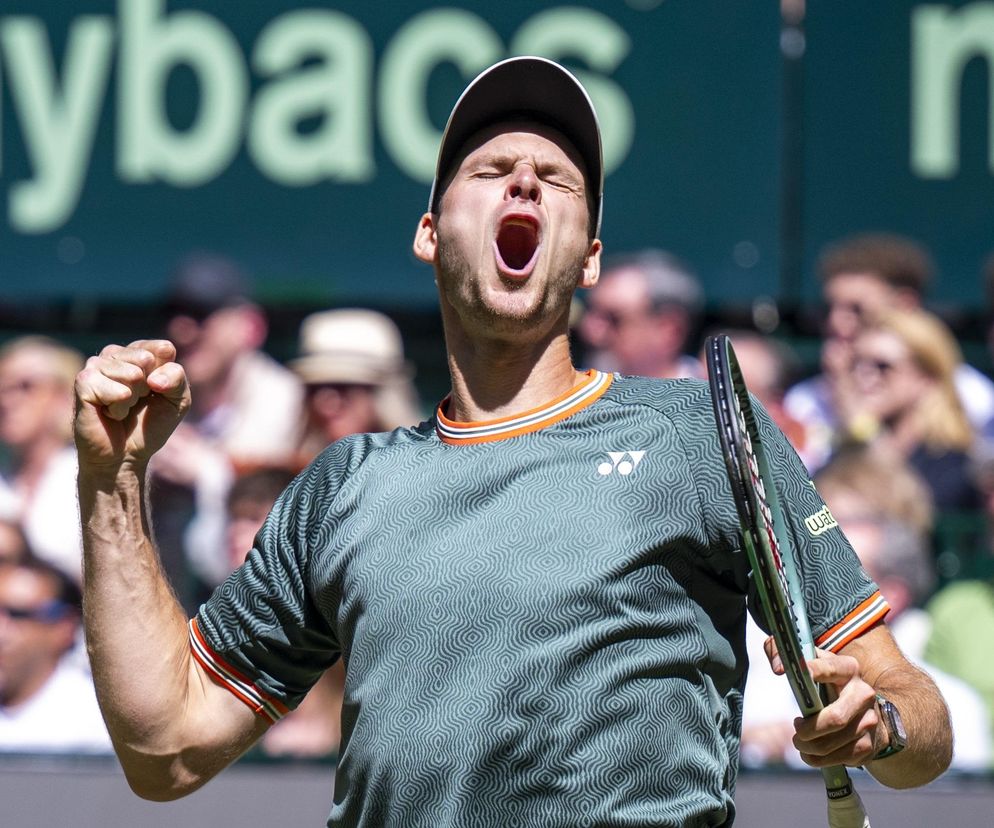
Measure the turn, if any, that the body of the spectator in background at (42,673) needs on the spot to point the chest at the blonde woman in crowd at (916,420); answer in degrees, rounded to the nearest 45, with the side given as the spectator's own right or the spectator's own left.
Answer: approximately 135° to the spectator's own left

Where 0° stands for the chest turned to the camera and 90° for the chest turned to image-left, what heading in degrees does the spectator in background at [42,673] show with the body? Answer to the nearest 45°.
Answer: approximately 45°

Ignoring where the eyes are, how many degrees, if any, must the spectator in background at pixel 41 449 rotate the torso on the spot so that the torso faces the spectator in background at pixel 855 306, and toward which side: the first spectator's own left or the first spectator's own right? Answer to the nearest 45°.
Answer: approximately 135° to the first spectator's own left

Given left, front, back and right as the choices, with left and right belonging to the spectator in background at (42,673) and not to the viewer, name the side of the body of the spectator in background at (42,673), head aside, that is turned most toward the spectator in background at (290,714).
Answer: left

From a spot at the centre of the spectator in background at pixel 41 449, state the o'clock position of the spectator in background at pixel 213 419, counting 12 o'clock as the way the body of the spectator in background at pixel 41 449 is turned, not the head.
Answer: the spectator in background at pixel 213 419 is roughly at 8 o'clock from the spectator in background at pixel 41 449.

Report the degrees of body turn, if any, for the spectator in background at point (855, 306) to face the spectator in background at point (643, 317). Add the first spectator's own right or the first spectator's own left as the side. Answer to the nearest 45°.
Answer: approximately 45° to the first spectator's own right
